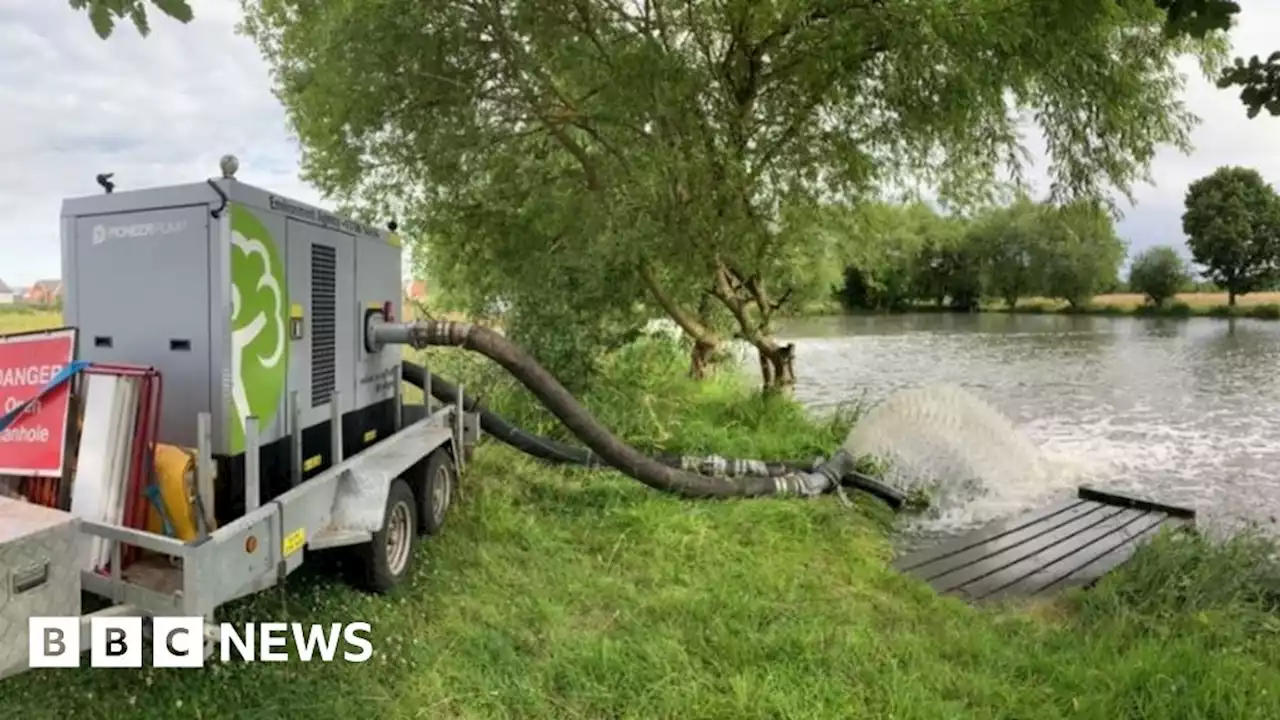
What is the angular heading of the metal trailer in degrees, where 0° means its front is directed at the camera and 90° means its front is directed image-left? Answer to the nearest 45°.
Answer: approximately 45°

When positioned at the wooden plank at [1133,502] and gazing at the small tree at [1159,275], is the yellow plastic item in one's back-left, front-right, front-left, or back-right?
back-left

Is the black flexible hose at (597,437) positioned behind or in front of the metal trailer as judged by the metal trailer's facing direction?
behind

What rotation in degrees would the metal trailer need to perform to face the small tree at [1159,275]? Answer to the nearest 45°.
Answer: approximately 180°

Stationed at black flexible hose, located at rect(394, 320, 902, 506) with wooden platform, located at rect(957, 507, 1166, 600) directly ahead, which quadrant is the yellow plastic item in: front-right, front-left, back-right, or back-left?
back-right

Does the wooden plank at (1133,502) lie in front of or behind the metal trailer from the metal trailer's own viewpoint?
behind

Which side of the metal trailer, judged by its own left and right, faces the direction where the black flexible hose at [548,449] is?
back

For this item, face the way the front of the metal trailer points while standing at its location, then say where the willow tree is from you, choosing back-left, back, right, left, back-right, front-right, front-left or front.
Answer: back

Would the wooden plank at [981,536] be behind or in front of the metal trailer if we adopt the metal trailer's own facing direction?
behind

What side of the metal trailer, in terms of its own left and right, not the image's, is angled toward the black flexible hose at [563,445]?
back

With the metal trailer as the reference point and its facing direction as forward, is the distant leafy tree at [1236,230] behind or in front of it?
behind
